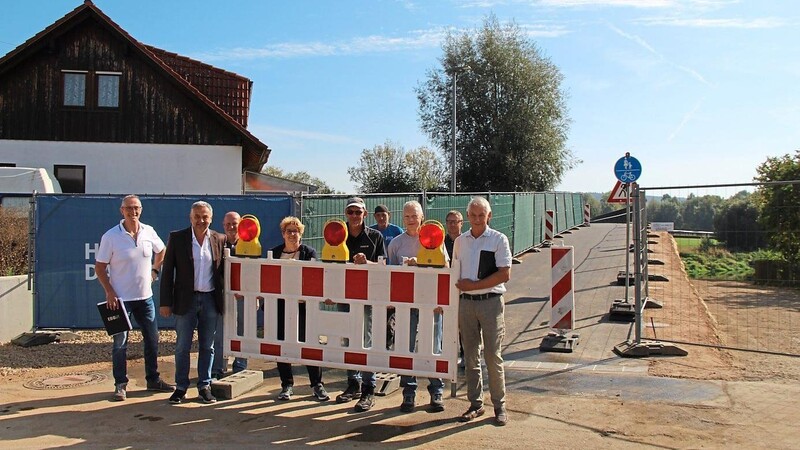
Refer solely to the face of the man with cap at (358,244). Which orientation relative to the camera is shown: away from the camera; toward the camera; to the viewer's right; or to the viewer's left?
toward the camera

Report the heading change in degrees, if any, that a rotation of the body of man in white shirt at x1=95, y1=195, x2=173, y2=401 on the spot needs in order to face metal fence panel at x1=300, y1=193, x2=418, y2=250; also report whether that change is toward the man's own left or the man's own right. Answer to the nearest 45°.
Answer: approximately 135° to the man's own left

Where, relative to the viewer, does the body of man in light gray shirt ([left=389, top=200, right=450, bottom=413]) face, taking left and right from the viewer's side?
facing the viewer

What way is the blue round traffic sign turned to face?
toward the camera

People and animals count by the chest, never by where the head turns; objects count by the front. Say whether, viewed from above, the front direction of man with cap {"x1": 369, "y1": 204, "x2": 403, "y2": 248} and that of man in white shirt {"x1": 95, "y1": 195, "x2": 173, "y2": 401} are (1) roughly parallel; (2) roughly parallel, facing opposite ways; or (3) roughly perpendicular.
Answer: roughly parallel

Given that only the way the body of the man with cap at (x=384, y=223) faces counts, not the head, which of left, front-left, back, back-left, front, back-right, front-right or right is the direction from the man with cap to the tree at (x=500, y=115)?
back

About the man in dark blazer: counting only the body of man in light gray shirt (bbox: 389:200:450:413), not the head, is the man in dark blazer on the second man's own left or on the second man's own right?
on the second man's own right

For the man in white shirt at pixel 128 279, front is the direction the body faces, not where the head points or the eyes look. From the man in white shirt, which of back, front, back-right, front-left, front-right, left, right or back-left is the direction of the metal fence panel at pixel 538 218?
back-left

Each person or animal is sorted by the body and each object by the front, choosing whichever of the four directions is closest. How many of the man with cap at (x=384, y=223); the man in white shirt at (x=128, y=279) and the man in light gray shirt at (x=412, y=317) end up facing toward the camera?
3

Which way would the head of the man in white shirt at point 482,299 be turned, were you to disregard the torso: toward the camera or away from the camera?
toward the camera

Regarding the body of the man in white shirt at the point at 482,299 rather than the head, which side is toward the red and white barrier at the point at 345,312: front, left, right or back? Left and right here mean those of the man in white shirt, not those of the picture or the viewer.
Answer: right

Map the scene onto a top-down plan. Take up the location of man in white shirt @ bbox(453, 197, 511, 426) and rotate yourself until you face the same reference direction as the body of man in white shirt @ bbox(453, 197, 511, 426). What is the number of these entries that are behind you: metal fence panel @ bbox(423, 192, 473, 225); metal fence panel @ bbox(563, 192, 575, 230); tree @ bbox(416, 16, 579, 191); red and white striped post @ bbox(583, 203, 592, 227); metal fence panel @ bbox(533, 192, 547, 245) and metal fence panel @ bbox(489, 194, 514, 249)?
6

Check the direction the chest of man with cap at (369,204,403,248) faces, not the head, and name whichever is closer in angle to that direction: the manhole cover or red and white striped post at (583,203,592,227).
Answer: the manhole cover

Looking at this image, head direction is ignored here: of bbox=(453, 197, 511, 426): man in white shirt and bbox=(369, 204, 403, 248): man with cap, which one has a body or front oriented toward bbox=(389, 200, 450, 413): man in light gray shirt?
the man with cap
